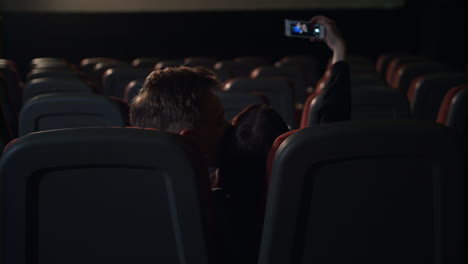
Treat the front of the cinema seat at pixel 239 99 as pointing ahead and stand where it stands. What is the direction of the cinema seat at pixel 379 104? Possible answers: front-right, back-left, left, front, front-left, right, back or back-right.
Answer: right

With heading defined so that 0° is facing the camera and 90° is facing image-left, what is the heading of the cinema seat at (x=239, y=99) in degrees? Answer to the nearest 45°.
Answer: approximately 180°

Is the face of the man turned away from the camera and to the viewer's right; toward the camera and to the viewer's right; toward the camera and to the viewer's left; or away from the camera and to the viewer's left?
away from the camera and to the viewer's right

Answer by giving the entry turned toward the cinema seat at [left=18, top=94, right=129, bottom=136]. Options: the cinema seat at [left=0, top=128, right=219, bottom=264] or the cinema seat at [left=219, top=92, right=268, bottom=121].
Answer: the cinema seat at [left=0, top=128, right=219, bottom=264]

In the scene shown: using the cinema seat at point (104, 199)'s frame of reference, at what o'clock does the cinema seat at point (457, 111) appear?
the cinema seat at point (457, 111) is roughly at 2 o'clock from the cinema seat at point (104, 199).

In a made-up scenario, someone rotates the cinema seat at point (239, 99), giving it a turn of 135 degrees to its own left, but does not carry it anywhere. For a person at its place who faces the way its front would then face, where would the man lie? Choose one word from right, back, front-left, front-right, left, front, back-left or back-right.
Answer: front-left

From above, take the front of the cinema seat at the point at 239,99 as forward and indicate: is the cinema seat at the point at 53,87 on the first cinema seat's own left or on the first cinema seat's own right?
on the first cinema seat's own left

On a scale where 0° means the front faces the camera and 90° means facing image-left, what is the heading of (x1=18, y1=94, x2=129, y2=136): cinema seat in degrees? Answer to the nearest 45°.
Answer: approximately 180°

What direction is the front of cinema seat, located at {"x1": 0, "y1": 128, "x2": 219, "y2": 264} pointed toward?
away from the camera

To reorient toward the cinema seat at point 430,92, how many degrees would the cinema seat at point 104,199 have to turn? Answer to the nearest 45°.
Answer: approximately 45° to its right

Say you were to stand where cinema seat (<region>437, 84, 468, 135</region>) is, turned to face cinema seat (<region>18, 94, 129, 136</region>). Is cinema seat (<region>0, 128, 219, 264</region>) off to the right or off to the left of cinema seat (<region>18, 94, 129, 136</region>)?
left
